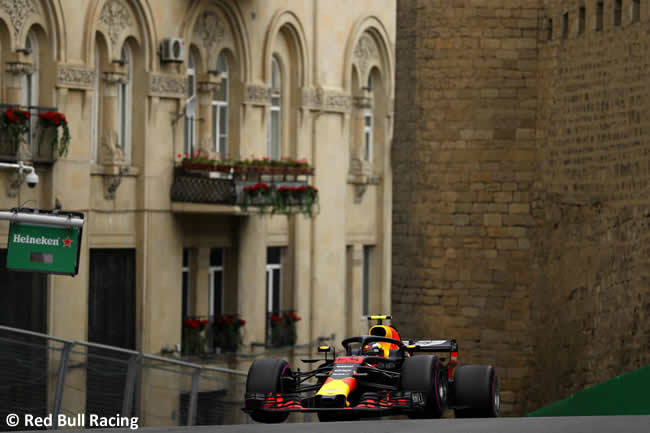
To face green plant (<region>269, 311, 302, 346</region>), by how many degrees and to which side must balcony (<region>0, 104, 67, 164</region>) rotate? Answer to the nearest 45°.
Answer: approximately 135° to its left

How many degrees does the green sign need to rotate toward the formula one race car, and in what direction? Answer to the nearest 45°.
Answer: approximately 45° to its left

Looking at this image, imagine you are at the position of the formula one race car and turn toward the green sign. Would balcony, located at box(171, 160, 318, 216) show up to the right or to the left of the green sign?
right

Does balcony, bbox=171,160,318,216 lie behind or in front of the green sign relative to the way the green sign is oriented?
behind

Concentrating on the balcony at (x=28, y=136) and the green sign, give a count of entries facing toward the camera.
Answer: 2

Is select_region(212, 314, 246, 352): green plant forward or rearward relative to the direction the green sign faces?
rearward

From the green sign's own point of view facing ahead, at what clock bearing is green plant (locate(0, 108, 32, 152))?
The green plant is roughly at 6 o'clock from the green sign.

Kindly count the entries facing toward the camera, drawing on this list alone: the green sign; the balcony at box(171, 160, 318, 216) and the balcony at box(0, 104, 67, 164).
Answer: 3

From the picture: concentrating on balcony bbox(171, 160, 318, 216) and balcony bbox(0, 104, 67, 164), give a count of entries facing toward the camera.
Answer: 2

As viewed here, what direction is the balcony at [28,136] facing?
toward the camera

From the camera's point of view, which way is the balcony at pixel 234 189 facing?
toward the camera
